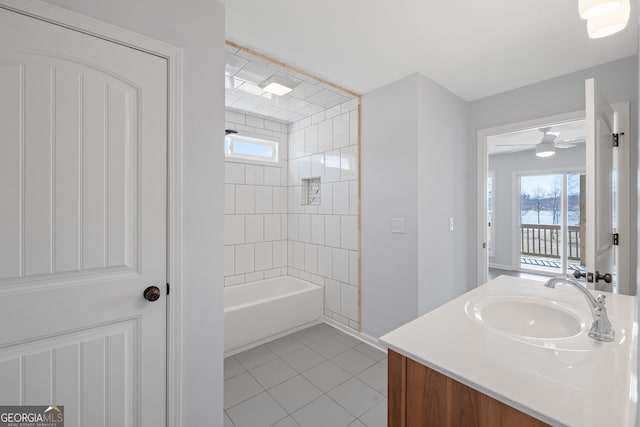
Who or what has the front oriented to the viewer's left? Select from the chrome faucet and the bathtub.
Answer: the chrome faucet

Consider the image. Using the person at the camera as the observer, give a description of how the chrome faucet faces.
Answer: facing to the left of the viewer

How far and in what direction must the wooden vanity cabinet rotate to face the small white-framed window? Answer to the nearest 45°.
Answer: approximately 45° to its right

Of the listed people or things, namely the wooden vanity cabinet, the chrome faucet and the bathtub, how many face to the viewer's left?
2

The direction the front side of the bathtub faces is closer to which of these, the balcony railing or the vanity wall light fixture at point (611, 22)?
the vanity wall light fixture

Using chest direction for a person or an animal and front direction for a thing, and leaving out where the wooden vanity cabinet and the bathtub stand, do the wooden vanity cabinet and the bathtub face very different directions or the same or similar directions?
very different directions

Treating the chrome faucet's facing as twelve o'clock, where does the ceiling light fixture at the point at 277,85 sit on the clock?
The ceiling light fixture is roughly at 12 o'clock from the chrome faucet.

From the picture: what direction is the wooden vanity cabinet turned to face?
to the viewer's left

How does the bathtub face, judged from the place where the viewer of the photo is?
facing the viewer and to the right of the viewer

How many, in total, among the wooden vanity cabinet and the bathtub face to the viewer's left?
1
